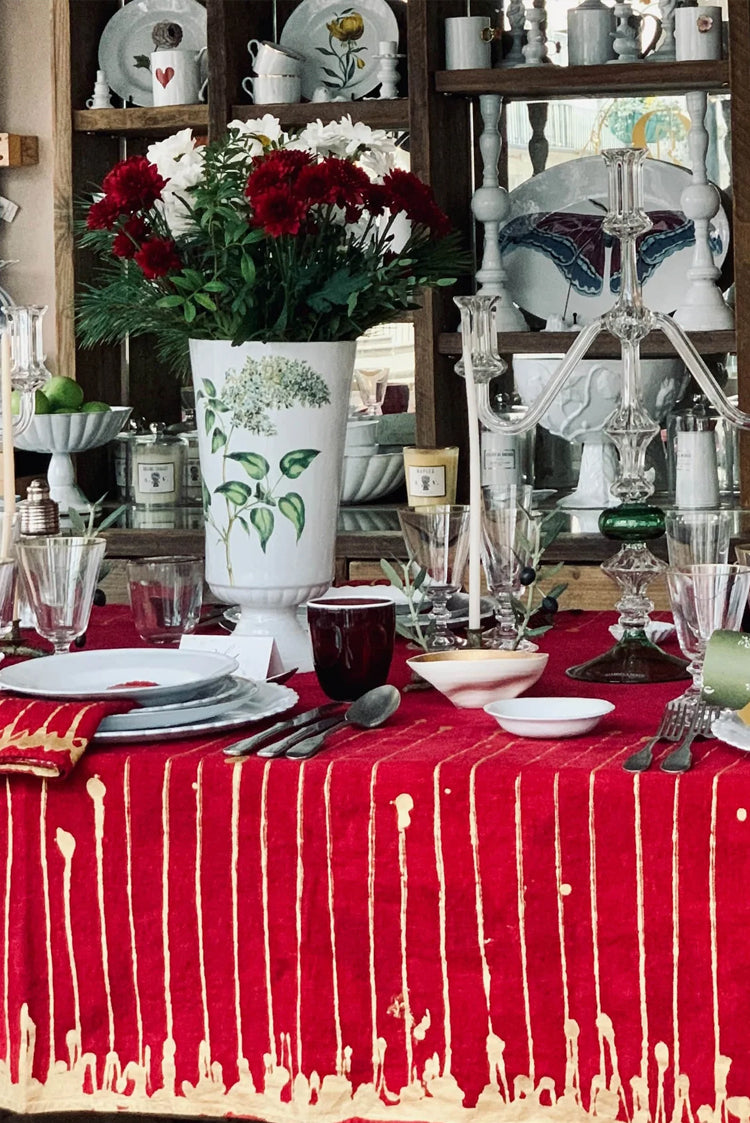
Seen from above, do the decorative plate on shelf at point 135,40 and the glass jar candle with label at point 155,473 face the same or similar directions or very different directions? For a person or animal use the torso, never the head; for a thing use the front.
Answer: same or similar directions

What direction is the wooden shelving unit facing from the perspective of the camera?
toward the camera

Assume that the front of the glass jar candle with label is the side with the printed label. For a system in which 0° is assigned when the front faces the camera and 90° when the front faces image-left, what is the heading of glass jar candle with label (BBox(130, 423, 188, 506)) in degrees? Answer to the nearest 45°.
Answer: approximately 0°

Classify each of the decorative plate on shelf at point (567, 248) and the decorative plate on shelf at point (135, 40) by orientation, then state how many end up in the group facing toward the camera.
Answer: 2

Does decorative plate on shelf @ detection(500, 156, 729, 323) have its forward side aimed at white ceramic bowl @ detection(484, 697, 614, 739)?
yes

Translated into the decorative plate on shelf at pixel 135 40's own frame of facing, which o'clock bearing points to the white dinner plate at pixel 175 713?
The white dinner plate is roughly at 12 o'clock from the decorative plate on shelf.

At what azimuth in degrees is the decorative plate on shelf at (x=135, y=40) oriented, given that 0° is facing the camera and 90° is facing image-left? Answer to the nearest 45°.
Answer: approximately 0°

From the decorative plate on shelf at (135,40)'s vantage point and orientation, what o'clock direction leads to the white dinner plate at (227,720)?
The white dinner plate is roughly at 12 o'clock from the decorative plate on shelf.

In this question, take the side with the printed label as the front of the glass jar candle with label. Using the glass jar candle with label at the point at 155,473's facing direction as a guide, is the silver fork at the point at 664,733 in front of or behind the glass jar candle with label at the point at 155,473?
in front

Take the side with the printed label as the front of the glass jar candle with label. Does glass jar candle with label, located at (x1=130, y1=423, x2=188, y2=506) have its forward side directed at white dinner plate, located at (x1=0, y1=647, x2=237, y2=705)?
yes

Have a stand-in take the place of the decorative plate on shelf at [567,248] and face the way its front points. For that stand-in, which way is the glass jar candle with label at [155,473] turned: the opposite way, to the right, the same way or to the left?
the same way

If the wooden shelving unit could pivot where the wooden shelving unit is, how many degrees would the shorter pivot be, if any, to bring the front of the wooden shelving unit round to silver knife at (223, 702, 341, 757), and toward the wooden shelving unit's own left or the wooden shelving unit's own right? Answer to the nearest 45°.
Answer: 0° — it already faces it

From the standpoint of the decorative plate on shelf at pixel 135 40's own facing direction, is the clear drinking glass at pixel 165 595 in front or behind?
in front

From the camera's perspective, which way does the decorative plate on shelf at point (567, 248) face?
toward the camera

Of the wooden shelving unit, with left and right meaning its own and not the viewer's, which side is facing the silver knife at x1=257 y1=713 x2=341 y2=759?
front

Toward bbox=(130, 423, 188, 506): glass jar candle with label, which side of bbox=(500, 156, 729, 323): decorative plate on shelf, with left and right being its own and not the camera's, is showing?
right

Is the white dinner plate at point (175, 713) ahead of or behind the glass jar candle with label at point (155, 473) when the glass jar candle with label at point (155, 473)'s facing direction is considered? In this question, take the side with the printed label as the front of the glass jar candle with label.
ahead
